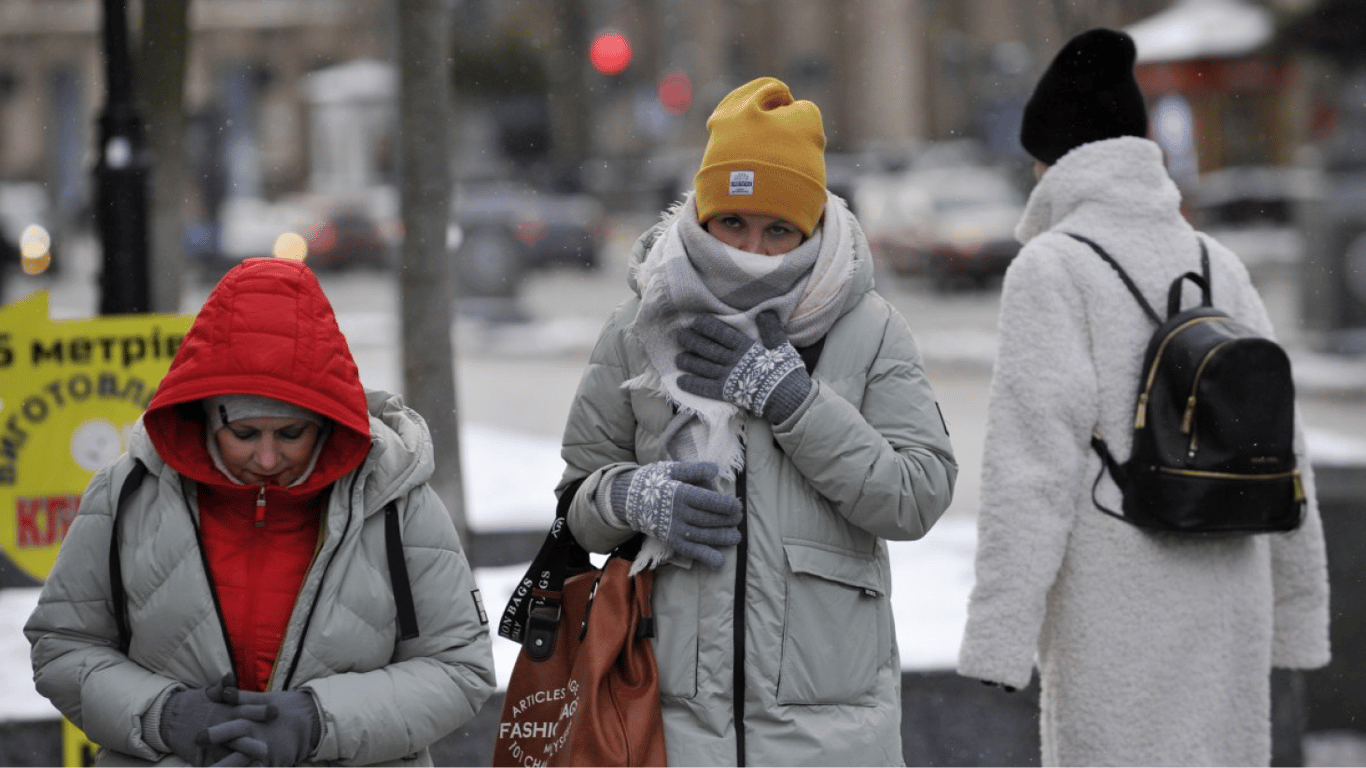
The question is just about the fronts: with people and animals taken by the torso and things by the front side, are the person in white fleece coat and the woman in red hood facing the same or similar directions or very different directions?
very different directions

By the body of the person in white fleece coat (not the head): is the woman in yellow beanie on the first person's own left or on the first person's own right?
on the first person's own left

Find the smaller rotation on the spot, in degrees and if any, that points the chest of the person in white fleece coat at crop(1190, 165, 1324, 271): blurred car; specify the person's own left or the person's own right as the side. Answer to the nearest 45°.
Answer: approximately 45° to the person's own right

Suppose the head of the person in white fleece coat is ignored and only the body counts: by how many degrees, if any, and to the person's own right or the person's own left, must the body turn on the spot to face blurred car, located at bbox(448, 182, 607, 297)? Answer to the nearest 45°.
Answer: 0° — they already face it

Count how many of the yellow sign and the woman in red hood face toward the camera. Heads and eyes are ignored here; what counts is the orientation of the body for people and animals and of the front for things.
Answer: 2

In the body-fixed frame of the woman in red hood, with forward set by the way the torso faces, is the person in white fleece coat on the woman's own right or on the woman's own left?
on the woman's own left

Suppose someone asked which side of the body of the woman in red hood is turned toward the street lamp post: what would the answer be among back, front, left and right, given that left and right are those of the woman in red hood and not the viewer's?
back

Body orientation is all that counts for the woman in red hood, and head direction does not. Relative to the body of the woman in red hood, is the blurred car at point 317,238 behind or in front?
behind

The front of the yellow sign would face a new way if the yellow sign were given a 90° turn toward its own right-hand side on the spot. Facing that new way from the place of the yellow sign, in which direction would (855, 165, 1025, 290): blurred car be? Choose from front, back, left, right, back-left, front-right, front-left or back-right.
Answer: back-right

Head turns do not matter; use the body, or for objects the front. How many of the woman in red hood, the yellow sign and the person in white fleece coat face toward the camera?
2

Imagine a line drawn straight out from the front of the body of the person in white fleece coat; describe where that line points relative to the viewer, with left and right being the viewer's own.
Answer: facing away from the viewer and to the left of the viewer

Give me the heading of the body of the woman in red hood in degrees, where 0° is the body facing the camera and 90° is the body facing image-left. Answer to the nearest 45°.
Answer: approximately 0°
